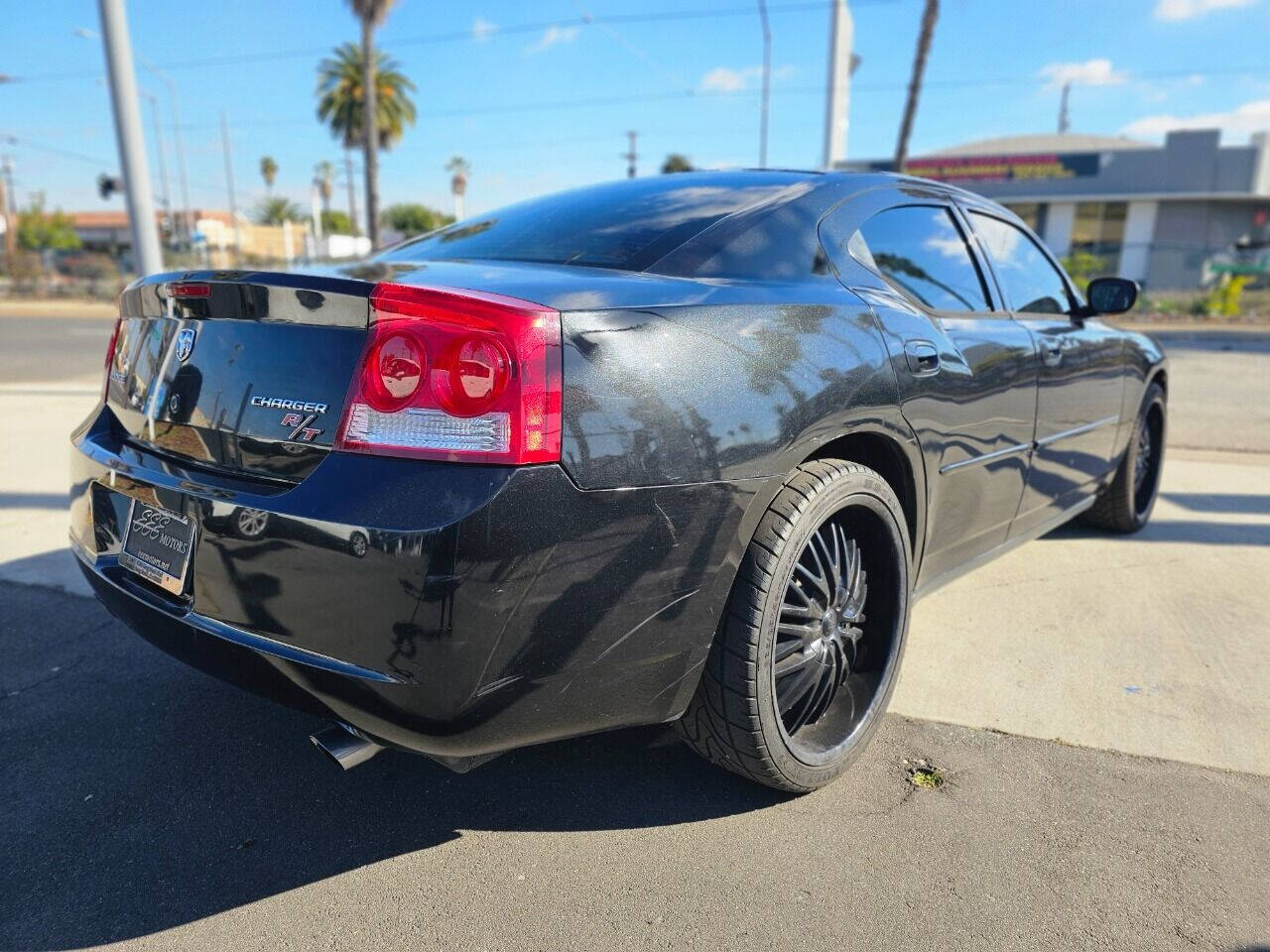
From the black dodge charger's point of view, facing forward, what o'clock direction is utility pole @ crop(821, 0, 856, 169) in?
The utility pole is roughly at 11 o'clock from the black dodge charger.

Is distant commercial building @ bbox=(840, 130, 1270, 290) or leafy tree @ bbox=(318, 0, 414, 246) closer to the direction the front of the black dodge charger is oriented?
the distant commercial building

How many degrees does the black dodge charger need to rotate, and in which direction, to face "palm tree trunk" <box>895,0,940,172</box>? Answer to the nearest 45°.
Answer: approximately 45° to its left

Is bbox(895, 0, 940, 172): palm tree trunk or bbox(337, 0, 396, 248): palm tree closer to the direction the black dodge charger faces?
the palm tree trunk

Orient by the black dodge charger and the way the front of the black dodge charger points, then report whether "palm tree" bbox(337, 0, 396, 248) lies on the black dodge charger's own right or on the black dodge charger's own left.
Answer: on the black dodge charger's own left

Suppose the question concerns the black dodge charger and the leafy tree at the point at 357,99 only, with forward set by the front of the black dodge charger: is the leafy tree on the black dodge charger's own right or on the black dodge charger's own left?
on the black dodge charger's own left

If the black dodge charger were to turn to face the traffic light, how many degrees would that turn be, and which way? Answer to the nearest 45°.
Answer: approximately 90° to its left

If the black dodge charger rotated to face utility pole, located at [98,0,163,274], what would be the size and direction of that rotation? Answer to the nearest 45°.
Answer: approximately 90° to its left

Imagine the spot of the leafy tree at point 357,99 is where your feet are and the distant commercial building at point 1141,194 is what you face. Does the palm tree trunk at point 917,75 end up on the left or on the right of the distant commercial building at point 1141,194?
right

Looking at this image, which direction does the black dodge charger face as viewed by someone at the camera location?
facing away from the viewer and to the right of the viewer
